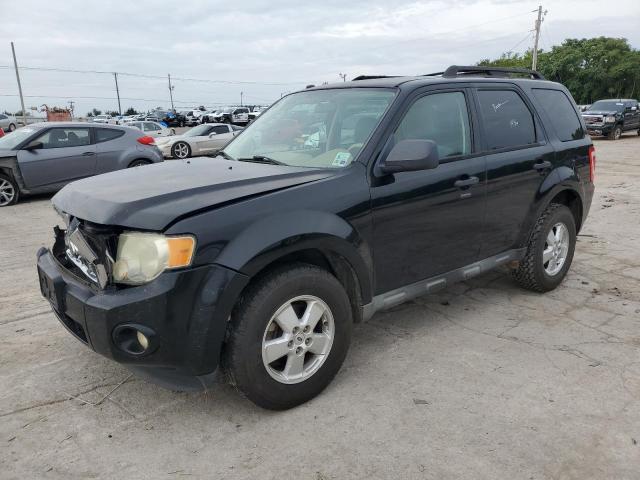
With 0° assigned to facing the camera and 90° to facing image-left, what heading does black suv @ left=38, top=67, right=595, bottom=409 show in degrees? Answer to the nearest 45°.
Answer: approximately 45°

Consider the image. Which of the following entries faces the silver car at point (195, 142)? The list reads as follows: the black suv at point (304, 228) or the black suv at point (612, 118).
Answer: the black suv at point (612, 118)

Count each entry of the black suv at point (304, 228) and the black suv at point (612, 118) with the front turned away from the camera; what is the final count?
0

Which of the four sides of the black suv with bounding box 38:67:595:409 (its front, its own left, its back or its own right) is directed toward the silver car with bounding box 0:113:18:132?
right

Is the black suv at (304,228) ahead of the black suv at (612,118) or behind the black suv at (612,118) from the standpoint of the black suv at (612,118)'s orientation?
ahead

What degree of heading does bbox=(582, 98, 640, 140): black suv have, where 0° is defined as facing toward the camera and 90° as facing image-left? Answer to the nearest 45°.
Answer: approximately 45°

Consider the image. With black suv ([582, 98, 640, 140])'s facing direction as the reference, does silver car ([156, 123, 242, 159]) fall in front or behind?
in front

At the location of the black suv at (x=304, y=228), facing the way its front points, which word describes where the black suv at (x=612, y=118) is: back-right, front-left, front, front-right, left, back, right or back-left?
back

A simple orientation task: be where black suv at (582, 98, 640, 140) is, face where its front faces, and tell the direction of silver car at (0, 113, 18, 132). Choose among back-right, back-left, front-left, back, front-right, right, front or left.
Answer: front-right
